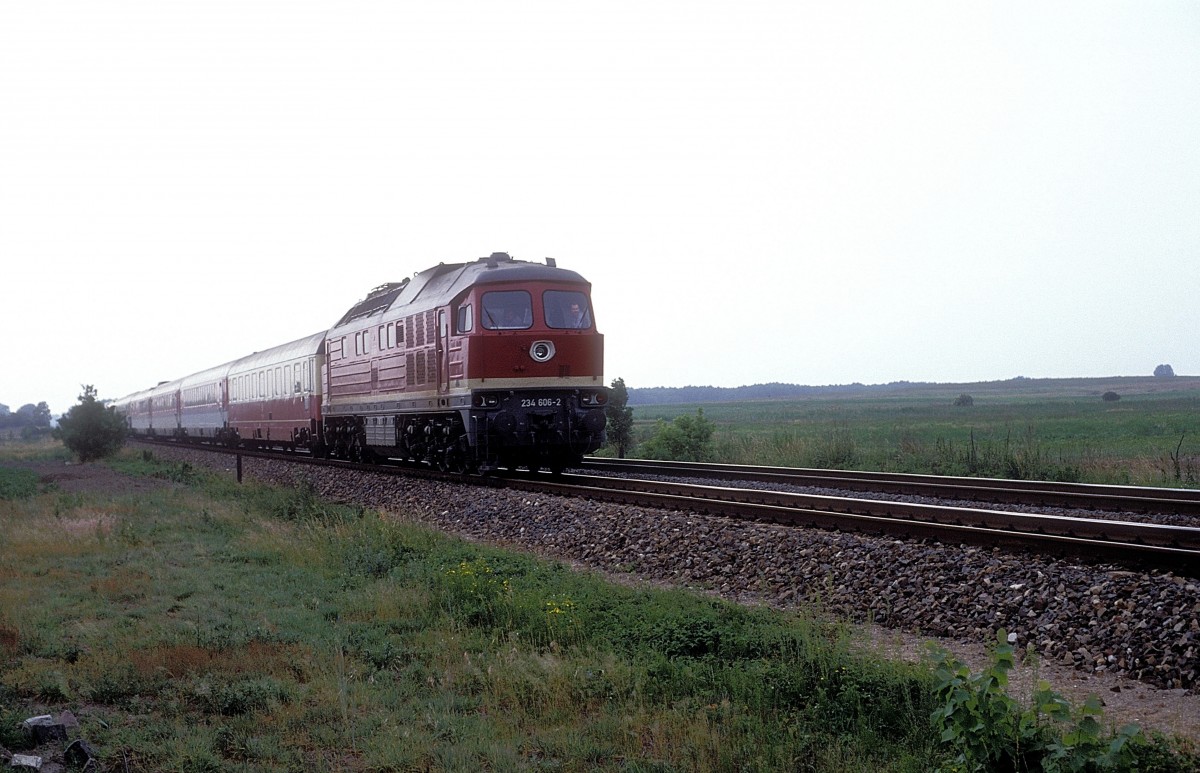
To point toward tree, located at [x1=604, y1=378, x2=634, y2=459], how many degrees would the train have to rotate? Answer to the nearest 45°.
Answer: approximately 90° to its left

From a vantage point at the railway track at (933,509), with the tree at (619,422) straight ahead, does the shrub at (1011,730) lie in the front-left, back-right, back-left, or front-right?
back-left

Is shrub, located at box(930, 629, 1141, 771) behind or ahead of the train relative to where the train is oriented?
ahead

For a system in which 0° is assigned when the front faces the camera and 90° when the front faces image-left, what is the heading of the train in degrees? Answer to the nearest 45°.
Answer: approximately 315°

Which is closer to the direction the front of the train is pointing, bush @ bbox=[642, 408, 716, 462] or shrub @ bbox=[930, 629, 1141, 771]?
the shrub

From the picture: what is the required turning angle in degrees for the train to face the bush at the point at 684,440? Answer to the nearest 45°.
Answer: approximately 90° to its left

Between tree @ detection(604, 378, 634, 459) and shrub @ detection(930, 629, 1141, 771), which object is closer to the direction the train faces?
the shrub

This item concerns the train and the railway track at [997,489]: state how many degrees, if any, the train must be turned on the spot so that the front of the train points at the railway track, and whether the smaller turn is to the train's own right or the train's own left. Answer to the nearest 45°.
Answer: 0° — it already faces it

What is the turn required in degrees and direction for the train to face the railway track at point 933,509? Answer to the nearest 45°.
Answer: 0° — it already faces it
